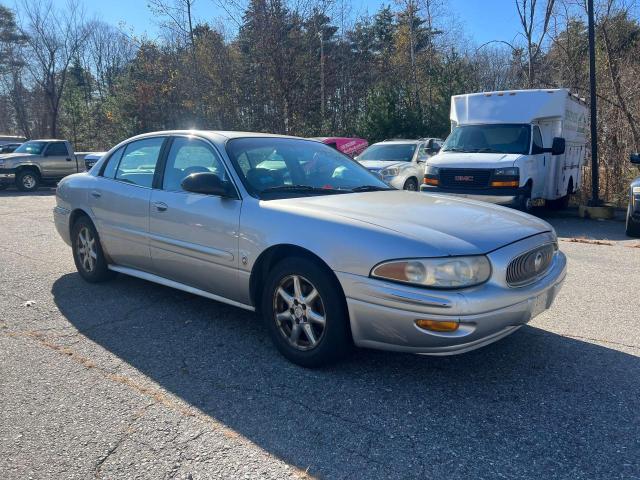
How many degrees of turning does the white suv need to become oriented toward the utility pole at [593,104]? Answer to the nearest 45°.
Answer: approximately 135° to its left

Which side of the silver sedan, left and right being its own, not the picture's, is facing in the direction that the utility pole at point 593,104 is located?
left

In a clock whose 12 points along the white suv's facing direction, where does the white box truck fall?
The white box truck is roughly at 9 o'clock from the white suv.

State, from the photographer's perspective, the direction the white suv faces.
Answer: facing the viewer and to the left of the viewer

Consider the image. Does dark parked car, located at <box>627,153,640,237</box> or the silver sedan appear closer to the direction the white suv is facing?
the silver sedan

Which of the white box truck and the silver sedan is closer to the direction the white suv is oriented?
the silver sedan

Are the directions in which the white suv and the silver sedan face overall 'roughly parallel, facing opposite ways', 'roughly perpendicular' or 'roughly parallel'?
roughly perpendicular

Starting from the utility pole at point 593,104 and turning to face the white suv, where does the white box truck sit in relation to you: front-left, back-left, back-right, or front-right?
front-left

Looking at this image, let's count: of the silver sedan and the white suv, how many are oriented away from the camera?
0

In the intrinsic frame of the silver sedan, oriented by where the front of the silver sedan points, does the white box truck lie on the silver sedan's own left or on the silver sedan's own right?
on the silver sedan's own left

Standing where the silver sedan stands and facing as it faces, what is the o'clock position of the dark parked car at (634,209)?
The dark parked car is roughly at 9 o'clock from the silver sedan.

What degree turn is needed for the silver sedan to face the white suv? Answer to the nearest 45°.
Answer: approximately 135° to its left

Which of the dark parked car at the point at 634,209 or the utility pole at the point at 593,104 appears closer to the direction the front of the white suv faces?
the dark parked car

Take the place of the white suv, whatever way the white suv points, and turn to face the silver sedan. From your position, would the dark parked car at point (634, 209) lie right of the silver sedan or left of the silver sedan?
left
